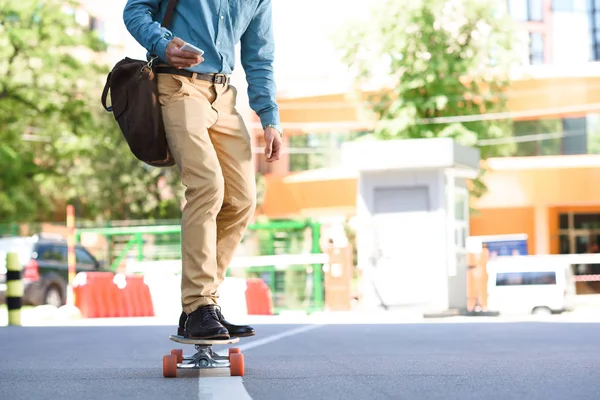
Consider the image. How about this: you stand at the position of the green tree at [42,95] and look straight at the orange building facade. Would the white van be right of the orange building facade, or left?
right

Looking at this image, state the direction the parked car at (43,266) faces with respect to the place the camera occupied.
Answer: facing away from the viewer and to the right of the viewer

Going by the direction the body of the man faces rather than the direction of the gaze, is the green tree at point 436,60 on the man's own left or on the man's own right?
on the man's own left

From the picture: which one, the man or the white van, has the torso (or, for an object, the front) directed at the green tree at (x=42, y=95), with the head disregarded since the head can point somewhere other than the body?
the white van

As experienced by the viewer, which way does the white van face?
facing to the left of the viewer

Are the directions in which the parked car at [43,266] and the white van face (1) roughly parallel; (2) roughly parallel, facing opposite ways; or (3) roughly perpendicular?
roughly perpendicular

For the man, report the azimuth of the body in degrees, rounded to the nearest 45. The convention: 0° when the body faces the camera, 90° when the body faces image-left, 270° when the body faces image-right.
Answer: approximately 315°
